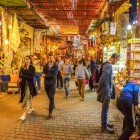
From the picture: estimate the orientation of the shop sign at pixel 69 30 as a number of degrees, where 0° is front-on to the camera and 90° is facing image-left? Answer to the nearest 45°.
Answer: approximately 0°

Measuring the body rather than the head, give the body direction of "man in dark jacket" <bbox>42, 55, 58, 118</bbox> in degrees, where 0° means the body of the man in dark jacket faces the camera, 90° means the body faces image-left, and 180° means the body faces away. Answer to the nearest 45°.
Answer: approximately 0°

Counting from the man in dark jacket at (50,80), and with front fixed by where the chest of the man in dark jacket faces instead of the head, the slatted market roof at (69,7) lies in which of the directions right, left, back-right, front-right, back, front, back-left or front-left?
back

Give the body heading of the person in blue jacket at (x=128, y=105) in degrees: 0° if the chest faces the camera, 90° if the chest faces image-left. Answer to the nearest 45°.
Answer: approximately 225°

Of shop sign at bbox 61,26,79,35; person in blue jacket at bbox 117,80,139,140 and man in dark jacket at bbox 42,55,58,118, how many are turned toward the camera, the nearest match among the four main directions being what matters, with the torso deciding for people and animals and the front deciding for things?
2
